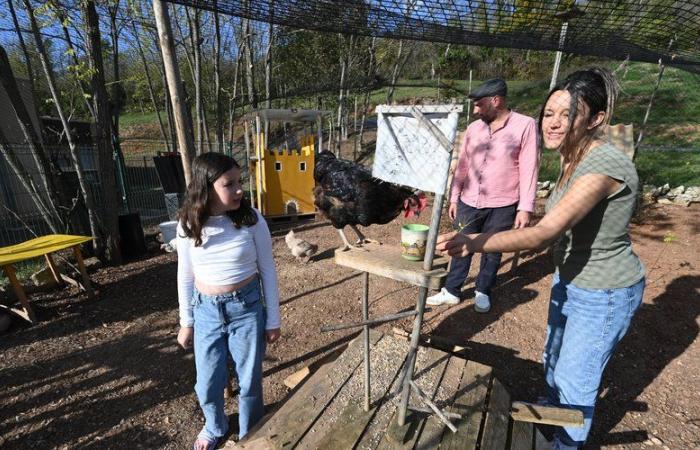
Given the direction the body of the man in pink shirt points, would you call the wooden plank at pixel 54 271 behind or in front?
in front

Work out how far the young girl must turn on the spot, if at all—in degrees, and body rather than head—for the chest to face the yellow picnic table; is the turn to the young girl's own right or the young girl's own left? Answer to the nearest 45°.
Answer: approximately 135° to the young girl's own right

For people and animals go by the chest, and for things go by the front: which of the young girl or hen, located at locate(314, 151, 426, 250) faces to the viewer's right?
the hen

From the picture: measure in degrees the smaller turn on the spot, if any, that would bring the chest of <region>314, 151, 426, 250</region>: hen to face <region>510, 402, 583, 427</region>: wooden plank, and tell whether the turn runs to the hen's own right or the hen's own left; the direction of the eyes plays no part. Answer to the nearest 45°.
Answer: approximately 45° to the hen's own right

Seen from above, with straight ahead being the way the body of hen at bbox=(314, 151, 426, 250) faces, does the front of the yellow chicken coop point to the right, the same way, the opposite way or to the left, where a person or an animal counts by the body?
to the right

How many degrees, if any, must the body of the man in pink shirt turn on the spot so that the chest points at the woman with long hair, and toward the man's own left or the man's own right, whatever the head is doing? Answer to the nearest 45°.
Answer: approximately 45° to the man's own left

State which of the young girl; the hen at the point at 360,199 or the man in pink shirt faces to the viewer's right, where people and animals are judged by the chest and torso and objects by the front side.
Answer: the hen

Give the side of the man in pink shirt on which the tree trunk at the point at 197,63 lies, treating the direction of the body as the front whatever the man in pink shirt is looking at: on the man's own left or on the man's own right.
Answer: on the man's own right

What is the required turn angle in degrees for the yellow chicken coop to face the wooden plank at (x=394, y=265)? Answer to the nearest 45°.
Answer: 0° — it already faces it

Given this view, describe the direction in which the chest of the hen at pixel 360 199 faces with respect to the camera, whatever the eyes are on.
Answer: to the viewer's right
